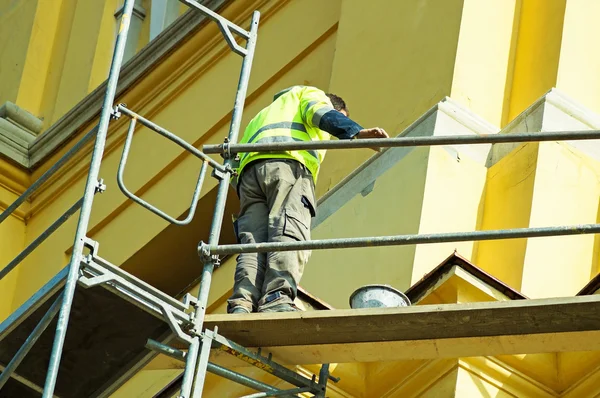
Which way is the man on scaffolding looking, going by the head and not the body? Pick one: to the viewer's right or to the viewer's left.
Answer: to the viewer's right

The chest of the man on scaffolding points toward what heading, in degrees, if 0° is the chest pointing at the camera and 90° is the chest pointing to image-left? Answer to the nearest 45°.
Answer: approximately 225°
